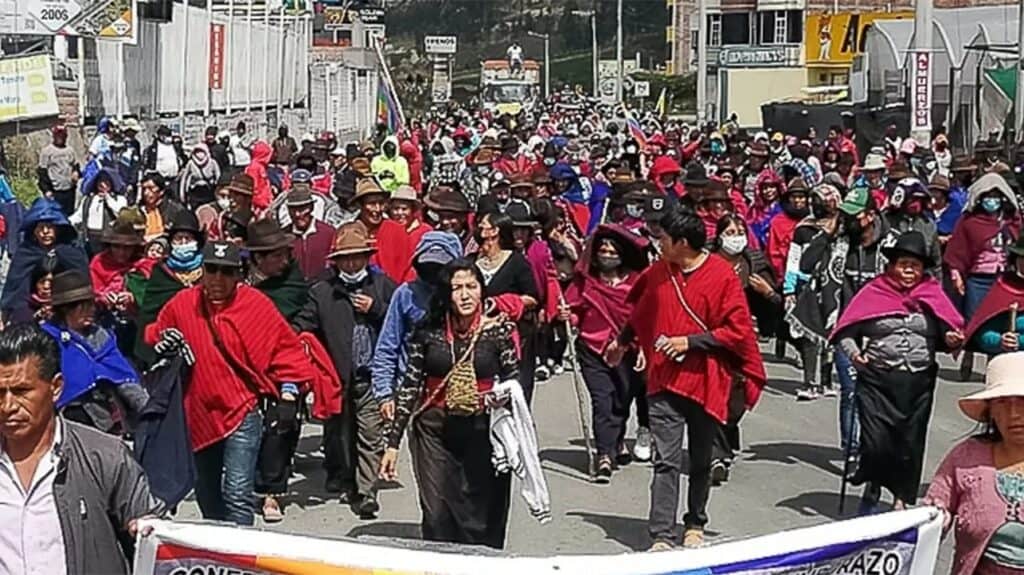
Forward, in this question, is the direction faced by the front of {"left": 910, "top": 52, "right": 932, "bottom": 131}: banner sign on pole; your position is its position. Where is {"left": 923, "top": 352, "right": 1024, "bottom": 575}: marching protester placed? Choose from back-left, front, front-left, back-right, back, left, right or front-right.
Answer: front

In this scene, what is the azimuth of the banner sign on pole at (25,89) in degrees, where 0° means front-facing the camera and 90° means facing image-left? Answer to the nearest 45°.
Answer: approximately 0°

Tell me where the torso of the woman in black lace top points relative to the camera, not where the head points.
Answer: toward the camera

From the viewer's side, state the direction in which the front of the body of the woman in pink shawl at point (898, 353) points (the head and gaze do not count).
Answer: toward the camera

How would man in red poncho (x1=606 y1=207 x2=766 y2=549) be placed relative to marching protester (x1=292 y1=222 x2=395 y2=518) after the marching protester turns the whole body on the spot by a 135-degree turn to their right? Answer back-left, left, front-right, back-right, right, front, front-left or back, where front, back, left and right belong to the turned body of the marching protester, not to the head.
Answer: back

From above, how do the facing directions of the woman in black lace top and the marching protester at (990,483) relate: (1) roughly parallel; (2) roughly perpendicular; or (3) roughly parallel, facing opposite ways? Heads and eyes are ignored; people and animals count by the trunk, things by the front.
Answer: roughly parallel

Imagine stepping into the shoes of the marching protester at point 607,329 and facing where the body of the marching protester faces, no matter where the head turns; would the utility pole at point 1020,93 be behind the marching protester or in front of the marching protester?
behind

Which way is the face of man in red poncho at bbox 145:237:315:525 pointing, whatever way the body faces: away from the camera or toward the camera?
toward the camera

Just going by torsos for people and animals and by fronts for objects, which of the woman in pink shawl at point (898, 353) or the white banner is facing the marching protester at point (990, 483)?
the woman in pink shawl

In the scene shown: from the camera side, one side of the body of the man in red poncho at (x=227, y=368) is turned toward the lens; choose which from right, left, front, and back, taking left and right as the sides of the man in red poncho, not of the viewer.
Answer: front

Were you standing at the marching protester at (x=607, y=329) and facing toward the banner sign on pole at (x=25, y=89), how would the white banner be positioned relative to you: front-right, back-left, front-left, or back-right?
back-left

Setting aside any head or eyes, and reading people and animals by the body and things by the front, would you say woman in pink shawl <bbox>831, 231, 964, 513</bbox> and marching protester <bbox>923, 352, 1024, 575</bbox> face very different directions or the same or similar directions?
same or similar directions

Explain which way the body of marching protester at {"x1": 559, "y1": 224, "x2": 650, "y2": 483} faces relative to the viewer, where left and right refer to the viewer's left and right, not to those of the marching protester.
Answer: facing the viewer
